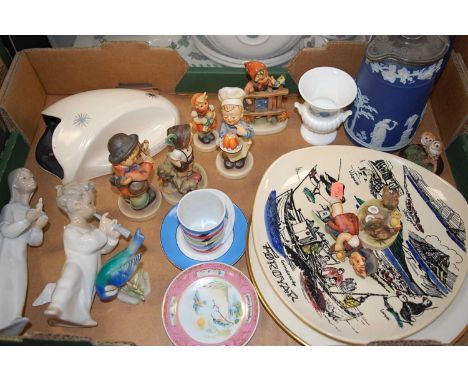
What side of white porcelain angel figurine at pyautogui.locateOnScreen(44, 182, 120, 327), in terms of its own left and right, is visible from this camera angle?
right

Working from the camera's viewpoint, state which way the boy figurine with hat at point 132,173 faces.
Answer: facing the viewer and to the right of the viewer

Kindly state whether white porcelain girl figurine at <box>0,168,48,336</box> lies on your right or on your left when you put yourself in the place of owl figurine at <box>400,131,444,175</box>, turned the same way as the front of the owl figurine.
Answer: on your right

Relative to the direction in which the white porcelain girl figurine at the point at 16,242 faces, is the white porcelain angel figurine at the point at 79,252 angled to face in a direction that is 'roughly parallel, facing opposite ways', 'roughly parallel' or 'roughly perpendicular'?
roughly parallel

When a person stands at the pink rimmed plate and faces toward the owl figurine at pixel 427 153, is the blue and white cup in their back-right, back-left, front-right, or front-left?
front-left

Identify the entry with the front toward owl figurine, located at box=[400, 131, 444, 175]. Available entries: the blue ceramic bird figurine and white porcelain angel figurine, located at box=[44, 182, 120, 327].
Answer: the white porcelain angel figurine

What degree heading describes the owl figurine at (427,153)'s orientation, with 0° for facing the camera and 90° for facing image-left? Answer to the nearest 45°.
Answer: approximately 0°
